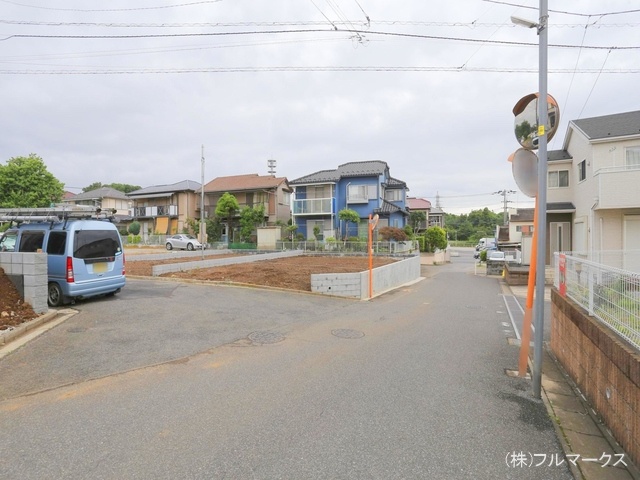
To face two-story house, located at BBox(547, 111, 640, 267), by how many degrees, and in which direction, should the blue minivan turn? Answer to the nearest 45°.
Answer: approximately 135° to its right

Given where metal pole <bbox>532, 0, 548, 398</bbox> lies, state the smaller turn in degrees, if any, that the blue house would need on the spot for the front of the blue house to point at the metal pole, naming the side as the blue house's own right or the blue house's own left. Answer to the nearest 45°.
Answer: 0° — it already faces it

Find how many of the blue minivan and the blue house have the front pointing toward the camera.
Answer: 1

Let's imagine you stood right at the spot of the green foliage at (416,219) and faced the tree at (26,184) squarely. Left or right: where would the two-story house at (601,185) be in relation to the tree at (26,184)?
left

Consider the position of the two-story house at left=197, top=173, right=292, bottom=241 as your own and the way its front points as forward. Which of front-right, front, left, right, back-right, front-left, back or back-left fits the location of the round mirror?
front-left

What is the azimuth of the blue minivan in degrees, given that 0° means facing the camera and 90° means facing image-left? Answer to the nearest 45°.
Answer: approximately 135°

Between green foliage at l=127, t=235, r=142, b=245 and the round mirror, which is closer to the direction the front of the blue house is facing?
the round mirror

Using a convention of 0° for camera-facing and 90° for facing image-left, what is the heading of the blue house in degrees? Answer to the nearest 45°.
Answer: approximately 0°

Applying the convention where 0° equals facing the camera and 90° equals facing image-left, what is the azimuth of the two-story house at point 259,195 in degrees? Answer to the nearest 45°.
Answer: approximately 45°

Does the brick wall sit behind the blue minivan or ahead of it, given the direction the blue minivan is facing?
behind

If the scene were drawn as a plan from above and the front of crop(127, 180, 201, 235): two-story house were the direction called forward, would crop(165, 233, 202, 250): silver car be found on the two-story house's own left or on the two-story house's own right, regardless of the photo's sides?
on the two-story house's own left

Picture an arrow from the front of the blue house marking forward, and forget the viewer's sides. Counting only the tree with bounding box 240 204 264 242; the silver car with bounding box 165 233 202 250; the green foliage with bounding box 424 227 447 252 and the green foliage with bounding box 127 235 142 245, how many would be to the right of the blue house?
3
